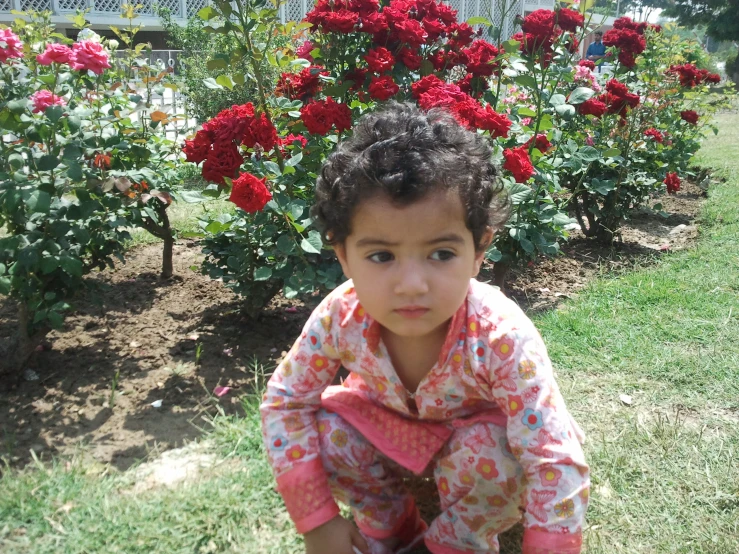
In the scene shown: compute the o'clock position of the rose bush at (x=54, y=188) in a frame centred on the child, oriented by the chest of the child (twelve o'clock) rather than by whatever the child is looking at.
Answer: The rose bush is roughly at 4 o'clock from the child.

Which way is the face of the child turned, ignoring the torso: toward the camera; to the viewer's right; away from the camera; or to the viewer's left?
toward the camera

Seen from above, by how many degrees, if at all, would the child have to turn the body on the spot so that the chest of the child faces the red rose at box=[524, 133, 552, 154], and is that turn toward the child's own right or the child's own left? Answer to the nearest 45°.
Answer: approximately 180°

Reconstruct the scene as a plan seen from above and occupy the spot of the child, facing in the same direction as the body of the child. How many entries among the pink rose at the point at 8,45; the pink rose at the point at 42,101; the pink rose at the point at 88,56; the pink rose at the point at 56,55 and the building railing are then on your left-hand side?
0

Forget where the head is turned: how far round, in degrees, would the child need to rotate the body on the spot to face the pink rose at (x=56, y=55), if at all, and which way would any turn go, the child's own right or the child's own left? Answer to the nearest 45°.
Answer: approximately 135° to the child's own right

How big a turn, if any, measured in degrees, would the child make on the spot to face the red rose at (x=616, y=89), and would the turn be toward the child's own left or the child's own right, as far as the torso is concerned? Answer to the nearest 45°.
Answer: approximately 180°

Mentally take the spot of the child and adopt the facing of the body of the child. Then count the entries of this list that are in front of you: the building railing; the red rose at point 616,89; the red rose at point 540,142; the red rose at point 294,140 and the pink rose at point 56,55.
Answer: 0

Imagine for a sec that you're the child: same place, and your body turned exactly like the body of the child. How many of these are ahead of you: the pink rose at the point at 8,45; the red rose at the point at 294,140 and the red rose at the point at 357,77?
0

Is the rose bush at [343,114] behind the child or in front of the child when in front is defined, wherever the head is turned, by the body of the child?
behind

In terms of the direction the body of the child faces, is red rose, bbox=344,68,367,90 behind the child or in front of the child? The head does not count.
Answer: behind

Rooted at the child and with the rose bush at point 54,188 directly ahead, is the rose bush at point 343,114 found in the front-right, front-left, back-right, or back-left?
front-right

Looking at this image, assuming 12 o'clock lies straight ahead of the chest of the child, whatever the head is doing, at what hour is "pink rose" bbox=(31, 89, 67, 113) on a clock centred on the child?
The pink rose is roughly at 4 o'clock from the child.

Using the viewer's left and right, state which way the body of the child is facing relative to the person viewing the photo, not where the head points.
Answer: facing the viewer

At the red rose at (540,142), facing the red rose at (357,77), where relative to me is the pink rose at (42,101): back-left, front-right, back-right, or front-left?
front-left

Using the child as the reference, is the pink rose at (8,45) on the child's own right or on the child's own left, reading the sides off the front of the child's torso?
on the child's own right
